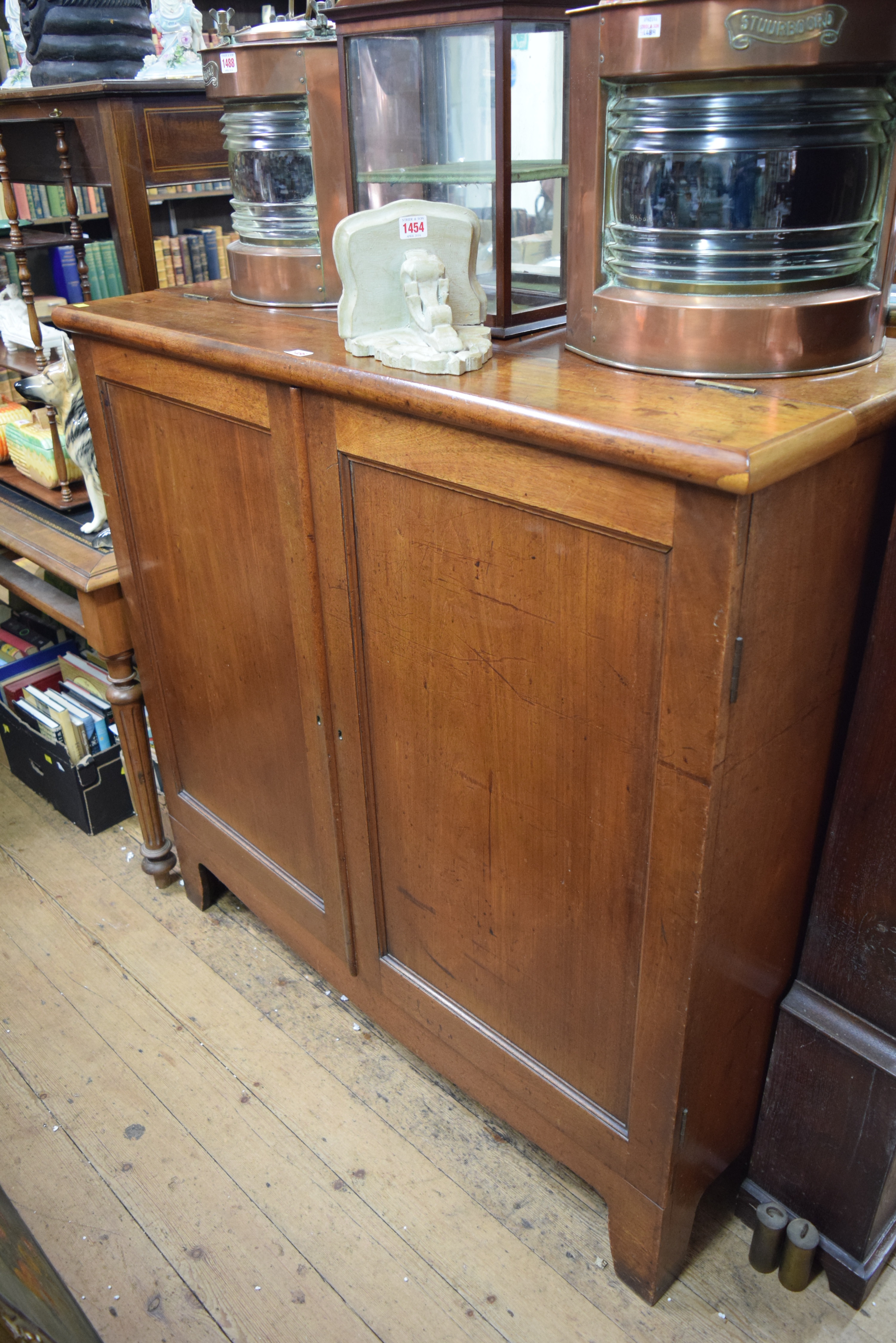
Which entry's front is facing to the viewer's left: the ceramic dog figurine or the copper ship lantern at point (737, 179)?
the ceramic dog figurine

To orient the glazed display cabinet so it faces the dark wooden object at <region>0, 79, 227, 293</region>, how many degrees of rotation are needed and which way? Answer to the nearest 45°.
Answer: approximately 90° to its right

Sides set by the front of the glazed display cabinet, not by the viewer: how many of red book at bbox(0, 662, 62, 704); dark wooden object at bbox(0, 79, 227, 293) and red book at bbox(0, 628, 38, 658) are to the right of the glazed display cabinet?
3

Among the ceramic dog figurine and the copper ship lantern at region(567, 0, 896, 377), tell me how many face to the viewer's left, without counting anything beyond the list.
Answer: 1

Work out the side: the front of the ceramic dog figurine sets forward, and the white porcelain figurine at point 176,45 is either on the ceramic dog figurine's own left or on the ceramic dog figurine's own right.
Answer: on the ceramic dog figurine's own right

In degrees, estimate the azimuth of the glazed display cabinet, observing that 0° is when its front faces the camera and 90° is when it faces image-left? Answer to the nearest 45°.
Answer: approximately 45°

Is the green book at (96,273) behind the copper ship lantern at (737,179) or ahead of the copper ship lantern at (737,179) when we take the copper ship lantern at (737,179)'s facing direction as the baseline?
behind

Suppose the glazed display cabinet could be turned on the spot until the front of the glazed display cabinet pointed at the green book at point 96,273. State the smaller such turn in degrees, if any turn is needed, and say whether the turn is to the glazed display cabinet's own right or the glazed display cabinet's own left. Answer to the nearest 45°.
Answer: approximately 90° to the glazed display cabinet's own right

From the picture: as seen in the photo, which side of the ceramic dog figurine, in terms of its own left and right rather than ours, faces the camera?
left
